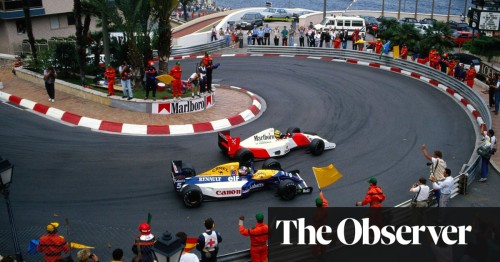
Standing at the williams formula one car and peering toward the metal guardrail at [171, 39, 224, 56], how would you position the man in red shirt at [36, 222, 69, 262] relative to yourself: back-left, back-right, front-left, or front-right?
back-left

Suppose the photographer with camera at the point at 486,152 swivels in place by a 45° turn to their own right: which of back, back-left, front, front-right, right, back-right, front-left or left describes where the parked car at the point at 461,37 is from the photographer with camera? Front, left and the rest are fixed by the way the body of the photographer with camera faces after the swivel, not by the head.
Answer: front-right

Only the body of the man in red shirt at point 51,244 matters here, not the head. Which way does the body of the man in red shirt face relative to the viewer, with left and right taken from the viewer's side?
facing away from the viewer

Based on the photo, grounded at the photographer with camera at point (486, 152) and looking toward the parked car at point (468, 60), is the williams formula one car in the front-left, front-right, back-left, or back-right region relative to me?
back-left

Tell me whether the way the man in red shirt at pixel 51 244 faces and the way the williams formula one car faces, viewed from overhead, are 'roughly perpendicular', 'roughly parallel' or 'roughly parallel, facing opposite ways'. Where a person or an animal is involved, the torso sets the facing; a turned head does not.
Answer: roughly perpendicular

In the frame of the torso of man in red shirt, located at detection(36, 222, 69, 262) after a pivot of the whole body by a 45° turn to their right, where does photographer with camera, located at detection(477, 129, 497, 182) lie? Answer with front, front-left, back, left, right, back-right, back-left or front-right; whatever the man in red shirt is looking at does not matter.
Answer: front-right

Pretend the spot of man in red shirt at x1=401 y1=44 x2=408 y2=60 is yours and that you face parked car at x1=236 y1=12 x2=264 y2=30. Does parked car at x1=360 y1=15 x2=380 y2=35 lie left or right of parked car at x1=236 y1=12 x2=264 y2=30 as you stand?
right

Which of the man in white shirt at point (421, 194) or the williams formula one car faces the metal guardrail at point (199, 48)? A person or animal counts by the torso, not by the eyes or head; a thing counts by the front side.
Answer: the man in white shirt

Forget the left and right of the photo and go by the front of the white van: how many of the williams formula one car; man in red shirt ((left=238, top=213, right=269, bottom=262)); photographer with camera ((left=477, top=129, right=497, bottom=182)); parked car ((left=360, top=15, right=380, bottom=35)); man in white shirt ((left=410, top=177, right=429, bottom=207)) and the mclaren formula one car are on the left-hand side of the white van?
5

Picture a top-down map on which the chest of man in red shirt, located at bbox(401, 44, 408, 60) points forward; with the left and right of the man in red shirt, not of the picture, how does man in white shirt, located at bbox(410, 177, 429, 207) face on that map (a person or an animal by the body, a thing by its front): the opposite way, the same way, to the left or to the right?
to the right

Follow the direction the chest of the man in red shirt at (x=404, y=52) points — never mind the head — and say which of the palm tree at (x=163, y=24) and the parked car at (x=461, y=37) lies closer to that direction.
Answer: the palm tree

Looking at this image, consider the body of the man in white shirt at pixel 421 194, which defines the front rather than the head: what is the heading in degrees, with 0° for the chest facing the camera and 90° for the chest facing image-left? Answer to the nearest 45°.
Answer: approximately 135°

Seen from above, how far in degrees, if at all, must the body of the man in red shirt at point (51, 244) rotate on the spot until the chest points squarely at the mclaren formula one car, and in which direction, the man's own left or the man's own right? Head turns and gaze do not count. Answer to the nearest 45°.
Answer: approximately 45° to the man's own right

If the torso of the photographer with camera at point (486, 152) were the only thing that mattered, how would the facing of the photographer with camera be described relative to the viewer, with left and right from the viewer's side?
facing to the left of the viewer

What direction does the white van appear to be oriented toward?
to the viewer's left

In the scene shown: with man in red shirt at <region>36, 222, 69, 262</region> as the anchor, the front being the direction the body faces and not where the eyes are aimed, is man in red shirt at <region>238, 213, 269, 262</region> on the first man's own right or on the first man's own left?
on the first man's own right
